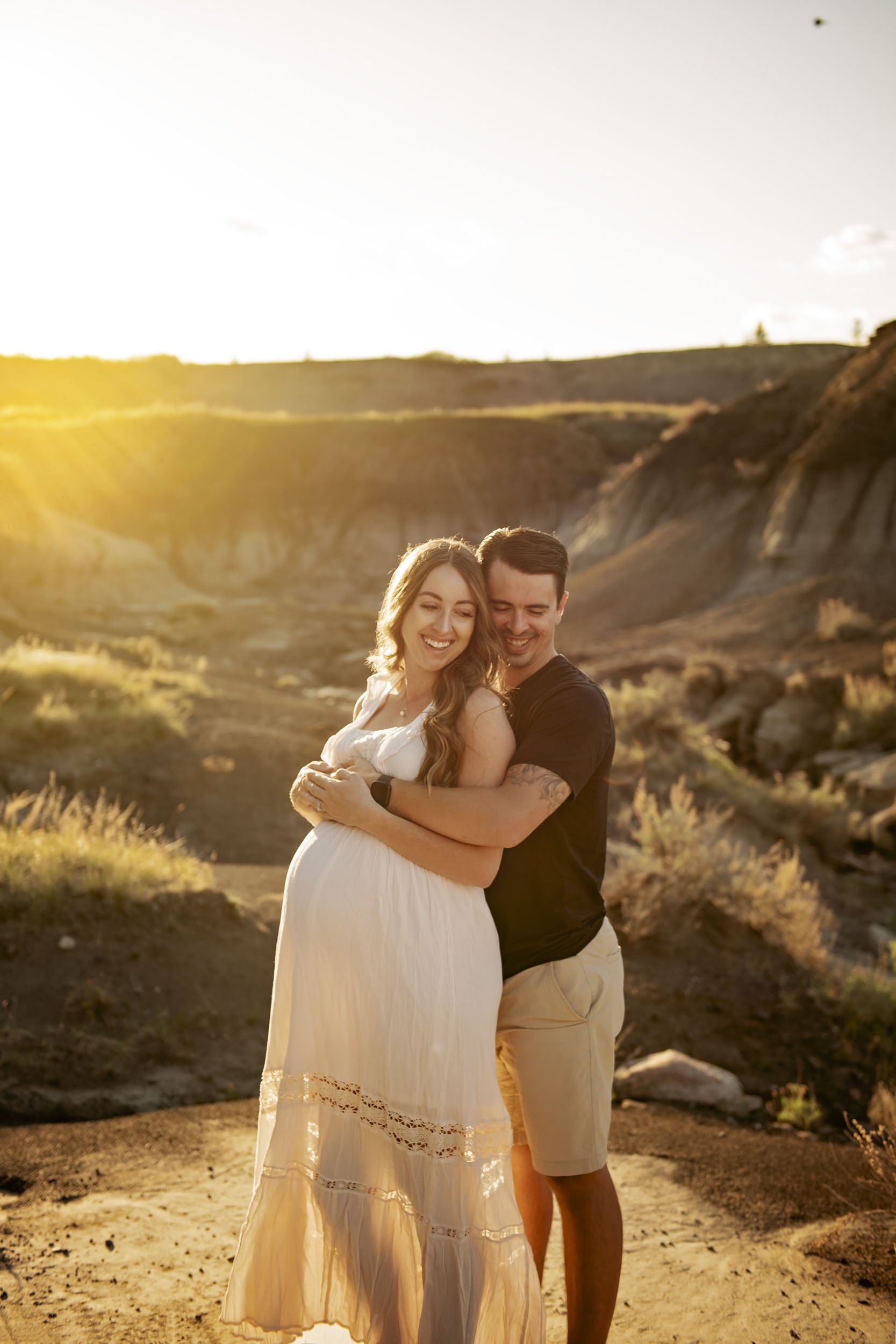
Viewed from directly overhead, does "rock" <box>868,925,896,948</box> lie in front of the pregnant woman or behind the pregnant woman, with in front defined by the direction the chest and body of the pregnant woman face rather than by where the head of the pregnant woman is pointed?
behind

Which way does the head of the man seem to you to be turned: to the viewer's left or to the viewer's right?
to the viewer's left

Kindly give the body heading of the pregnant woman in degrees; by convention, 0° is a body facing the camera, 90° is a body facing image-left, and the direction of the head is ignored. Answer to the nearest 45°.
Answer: approximately 45°

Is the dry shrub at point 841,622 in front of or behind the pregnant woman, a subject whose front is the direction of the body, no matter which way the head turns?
behind
